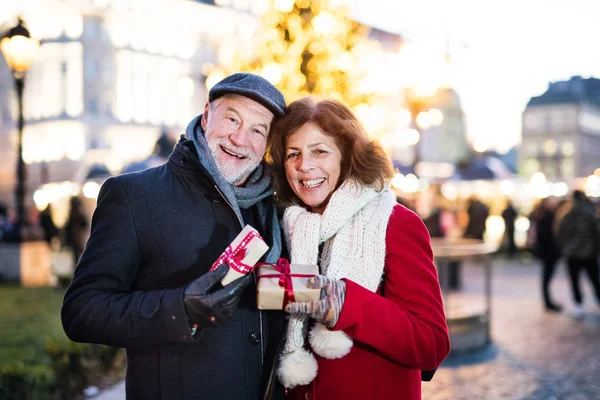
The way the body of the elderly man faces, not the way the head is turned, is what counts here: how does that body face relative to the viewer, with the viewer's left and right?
facing the viewer and to the right of the viewer

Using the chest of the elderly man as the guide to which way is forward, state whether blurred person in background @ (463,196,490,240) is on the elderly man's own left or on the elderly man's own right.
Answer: on the elderly man's own left

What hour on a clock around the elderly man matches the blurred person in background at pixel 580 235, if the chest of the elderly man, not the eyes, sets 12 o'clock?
The blurred person in background is roughly at 9 o'clock from the elderly man.

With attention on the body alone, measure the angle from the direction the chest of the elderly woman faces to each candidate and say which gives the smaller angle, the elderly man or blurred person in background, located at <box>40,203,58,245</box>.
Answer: the elderly man

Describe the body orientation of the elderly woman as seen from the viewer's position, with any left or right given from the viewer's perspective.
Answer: facing the viewer and to the left of the viewer
